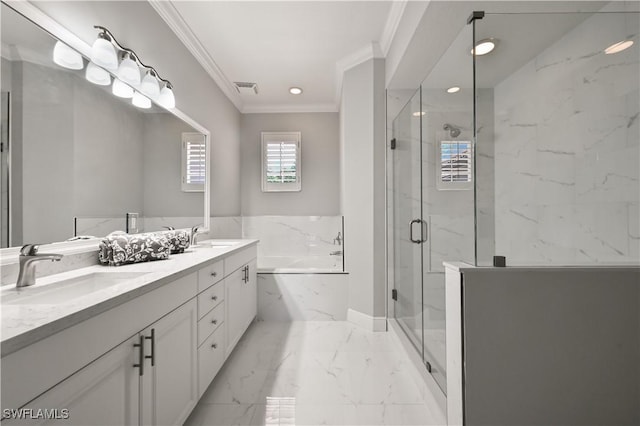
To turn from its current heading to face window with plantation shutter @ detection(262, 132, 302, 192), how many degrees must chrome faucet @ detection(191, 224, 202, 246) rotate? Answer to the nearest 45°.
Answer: approximately 90° to its left

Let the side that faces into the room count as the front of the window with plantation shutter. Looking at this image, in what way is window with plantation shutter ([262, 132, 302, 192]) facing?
toward the camera

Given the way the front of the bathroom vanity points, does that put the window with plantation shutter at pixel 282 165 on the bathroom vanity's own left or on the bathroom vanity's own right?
on the bathroom vanity's own left

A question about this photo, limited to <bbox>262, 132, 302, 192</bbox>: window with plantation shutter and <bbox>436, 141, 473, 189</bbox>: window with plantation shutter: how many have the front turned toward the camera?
2

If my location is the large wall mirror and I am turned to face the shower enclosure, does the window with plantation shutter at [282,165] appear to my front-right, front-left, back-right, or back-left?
front-left

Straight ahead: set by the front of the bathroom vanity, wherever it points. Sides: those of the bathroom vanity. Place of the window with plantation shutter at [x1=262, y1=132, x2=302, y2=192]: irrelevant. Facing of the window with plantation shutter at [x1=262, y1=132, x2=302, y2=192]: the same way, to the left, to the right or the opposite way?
to the right

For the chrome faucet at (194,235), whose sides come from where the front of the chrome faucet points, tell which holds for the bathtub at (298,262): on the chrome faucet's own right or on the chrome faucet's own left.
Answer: on the chrome faucet's own left

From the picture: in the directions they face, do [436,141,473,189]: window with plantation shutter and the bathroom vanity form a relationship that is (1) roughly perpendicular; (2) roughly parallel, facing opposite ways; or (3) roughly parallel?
roughly perpendicular

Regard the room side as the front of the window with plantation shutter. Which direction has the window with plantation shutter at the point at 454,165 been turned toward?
toward the camera

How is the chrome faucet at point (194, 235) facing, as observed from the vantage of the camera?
facing the viewer and to the right of the viewer
